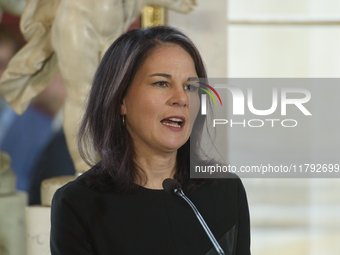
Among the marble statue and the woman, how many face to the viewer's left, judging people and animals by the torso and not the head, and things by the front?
0

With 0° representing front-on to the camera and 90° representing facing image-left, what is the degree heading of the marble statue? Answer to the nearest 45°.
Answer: approximately 315°

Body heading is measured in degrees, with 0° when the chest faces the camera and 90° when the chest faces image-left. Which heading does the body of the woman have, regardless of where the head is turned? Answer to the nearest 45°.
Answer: approximately 315°

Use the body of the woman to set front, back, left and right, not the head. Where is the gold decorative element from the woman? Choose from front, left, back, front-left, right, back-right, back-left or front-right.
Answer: back-left

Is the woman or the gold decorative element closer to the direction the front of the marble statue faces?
the woman

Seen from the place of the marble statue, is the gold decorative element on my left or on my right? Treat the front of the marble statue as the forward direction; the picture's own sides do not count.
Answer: on my left
